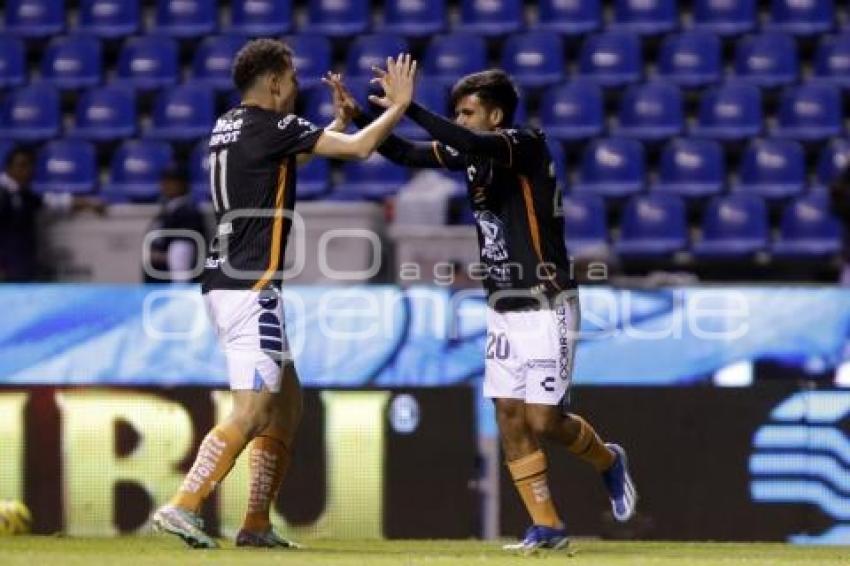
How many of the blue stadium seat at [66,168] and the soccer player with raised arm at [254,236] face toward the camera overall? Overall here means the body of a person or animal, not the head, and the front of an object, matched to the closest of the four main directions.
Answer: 1

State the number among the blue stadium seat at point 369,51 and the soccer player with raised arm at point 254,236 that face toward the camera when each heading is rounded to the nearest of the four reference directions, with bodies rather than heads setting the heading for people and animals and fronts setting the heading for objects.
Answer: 1

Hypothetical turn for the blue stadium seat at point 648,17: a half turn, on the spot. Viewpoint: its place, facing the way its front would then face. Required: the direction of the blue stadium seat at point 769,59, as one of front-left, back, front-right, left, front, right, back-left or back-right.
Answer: right

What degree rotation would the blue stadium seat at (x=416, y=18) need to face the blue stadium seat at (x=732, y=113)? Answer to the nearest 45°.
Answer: approximately 90° to its left

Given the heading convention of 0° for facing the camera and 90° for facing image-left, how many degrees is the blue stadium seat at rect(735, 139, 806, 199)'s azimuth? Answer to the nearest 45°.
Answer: approximately 0°

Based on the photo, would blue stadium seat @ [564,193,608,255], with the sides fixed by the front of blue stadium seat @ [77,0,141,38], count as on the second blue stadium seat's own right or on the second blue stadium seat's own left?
on the second blue stadium seat's own left

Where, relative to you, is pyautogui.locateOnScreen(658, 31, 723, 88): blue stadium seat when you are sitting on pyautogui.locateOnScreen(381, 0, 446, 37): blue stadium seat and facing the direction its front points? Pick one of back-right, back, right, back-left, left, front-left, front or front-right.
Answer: left

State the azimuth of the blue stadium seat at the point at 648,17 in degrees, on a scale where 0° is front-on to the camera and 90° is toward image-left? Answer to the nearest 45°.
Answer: approximately 0°
